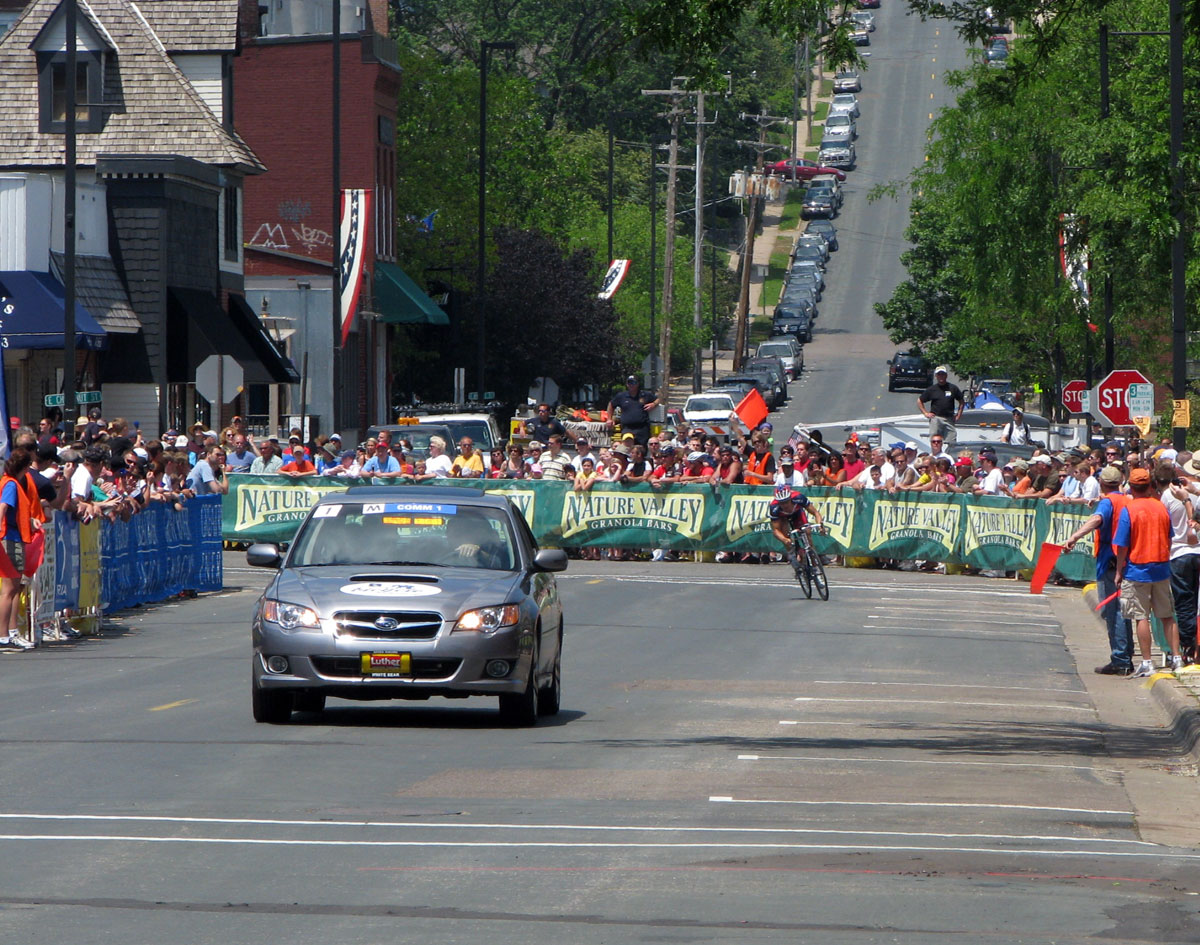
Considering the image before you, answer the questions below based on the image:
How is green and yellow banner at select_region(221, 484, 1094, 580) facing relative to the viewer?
toward the camera

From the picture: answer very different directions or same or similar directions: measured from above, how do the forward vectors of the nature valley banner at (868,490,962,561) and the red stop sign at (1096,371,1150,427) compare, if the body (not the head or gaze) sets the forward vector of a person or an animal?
same or similar directions

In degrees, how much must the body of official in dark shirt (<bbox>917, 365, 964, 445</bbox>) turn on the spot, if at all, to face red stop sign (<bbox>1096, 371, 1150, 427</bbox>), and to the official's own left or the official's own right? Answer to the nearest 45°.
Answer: approximately 45° to the official's own left

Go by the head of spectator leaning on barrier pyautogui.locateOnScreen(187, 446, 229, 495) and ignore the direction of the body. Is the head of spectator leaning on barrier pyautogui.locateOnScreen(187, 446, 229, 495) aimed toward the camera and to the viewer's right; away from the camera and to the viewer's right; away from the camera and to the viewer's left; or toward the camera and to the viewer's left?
toward the camera and to the viewer's right

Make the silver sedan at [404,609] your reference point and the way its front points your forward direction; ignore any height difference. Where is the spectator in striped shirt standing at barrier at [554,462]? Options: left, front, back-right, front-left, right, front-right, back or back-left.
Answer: back

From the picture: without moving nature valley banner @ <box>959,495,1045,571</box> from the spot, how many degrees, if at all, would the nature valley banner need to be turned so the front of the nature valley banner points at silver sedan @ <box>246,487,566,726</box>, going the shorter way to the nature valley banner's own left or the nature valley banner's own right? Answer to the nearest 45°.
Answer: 0° — it already faces it

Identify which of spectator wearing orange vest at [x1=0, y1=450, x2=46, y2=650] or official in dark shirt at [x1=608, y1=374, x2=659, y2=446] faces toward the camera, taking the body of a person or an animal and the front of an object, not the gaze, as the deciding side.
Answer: the official in dark shirt

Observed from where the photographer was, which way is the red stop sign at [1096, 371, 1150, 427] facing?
facing the viewer

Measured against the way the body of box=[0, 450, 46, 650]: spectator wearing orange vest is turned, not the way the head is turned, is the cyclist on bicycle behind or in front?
in front

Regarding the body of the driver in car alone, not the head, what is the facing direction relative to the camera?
toward the camera

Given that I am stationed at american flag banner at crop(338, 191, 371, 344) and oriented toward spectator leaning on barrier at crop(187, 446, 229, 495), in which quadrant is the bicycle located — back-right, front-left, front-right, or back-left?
front-left
